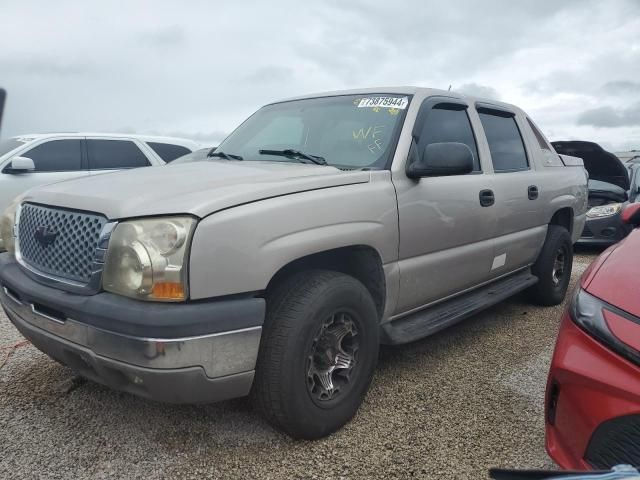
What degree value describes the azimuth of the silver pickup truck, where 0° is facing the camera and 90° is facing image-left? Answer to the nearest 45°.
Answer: approximately 45°

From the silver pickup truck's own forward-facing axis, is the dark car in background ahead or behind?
behind

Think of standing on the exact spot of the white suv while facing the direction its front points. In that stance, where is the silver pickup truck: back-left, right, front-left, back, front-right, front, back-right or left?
left

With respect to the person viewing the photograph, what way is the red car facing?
facing the viewer and to the left of the viewer

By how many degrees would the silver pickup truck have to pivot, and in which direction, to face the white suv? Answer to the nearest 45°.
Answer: approximately 90° to its right

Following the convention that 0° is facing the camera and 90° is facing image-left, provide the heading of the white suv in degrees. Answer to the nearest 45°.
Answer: approximately 90°

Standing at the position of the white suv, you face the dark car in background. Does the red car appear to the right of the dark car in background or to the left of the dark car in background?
right

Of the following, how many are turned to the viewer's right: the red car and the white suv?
0

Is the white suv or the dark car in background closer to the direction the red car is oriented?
the white suv
